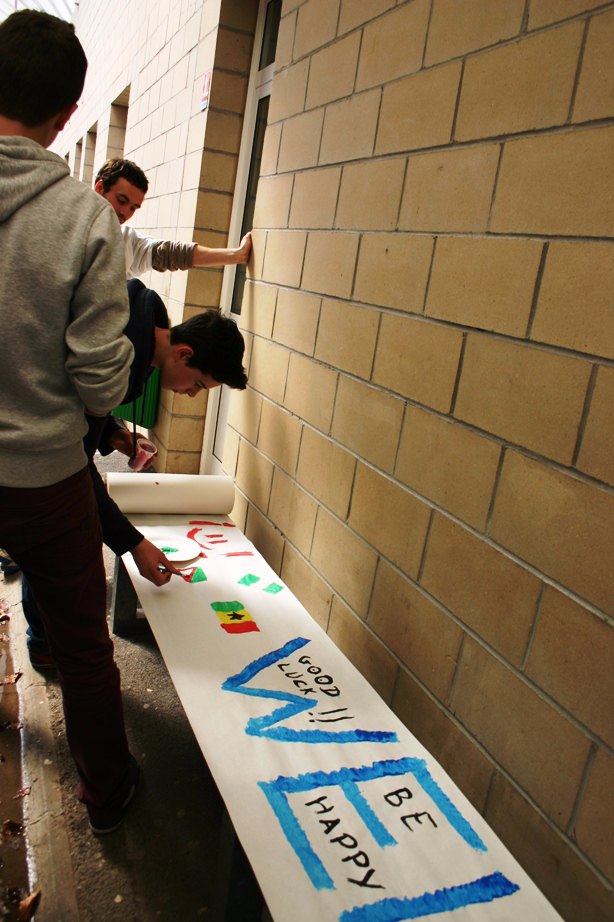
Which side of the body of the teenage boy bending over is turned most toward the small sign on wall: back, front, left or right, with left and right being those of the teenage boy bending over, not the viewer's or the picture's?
left

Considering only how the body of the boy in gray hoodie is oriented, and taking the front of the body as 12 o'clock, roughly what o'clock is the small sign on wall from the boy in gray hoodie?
The small sign on wall is roughly at 11 o'clock from the boy in gray hoodie.

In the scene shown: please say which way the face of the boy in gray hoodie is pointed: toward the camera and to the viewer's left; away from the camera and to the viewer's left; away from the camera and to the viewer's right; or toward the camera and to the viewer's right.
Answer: away from the camera and to the viewer's right

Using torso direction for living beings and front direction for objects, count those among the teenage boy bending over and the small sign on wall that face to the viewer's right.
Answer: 1

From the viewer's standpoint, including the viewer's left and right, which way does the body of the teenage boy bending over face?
facing to the right of the viewer

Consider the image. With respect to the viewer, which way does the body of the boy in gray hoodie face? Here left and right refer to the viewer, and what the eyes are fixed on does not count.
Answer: facing away from the viewer and to the right of the viewer
